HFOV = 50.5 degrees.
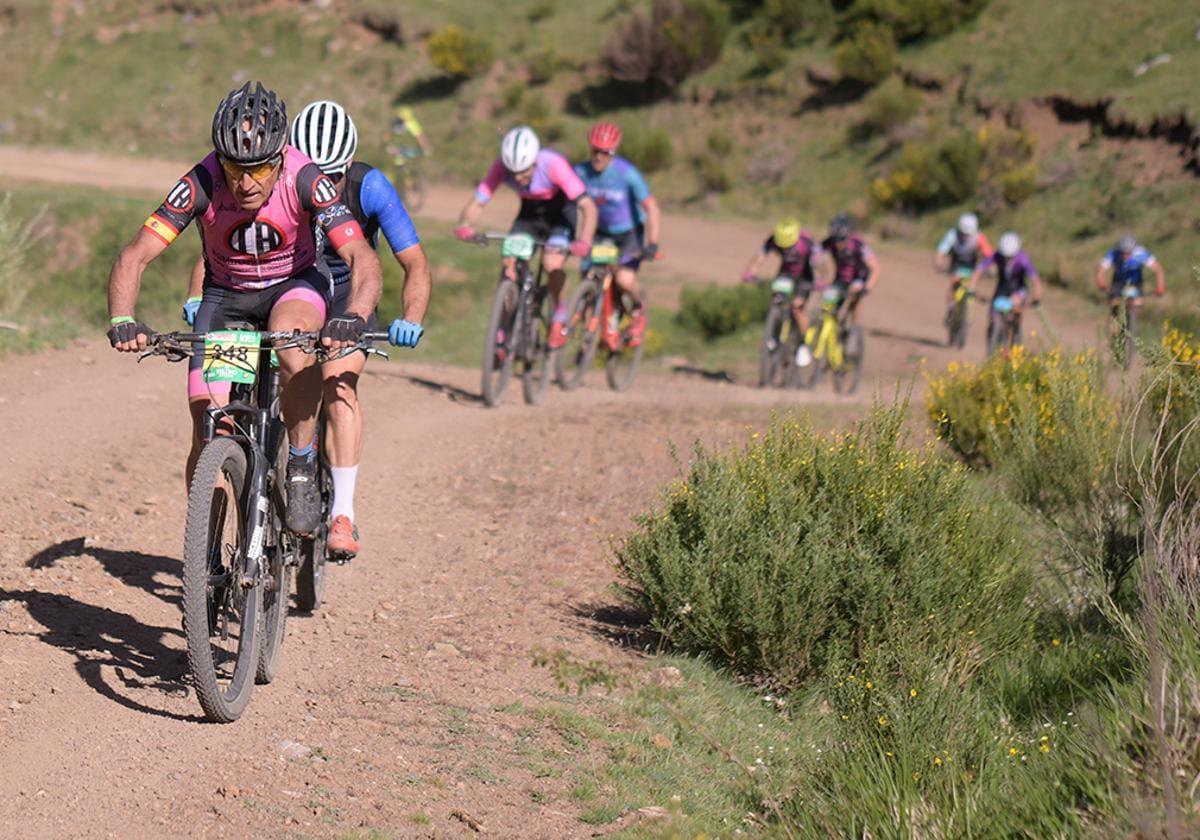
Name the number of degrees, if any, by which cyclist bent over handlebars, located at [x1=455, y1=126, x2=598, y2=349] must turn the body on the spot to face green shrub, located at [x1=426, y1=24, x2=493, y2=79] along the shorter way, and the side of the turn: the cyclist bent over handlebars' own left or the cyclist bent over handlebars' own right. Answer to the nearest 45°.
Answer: approximately 135° to the cyclist bent over handlebars' own right

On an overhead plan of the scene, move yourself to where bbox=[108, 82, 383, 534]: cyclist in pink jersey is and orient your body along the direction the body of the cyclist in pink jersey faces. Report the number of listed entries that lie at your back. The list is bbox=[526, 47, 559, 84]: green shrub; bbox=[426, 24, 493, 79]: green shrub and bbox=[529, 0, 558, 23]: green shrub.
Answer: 3

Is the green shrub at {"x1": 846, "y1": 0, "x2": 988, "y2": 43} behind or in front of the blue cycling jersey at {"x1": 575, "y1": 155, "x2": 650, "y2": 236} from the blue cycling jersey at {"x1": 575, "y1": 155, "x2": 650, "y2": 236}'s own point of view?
behind

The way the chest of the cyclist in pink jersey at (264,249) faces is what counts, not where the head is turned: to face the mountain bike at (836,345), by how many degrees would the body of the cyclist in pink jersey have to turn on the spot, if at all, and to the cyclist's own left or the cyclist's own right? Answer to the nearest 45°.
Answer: approximately 135° to the cyclist's own left

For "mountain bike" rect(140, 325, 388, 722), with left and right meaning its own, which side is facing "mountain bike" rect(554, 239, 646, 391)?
back

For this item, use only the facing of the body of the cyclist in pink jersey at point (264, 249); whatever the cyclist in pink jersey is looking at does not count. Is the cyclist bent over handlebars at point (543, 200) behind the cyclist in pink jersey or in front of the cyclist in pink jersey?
behind

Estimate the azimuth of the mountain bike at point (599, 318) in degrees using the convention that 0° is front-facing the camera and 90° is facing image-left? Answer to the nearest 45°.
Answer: approximately 45°

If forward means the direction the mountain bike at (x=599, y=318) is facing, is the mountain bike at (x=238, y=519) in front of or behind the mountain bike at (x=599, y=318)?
in front

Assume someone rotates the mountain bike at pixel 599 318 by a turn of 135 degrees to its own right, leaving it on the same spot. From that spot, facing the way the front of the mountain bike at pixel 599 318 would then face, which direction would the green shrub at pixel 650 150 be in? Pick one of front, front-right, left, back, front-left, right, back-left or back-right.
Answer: front

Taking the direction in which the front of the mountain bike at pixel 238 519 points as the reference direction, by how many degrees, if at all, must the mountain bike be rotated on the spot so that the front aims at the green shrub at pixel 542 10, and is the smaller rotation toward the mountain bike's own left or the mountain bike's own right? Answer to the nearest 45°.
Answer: approximately 180°

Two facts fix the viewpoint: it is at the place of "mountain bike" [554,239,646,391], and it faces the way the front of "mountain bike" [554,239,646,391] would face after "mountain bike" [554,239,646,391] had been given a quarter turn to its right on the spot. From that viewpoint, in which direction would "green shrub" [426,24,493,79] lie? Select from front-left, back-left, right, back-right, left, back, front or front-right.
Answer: front-right
